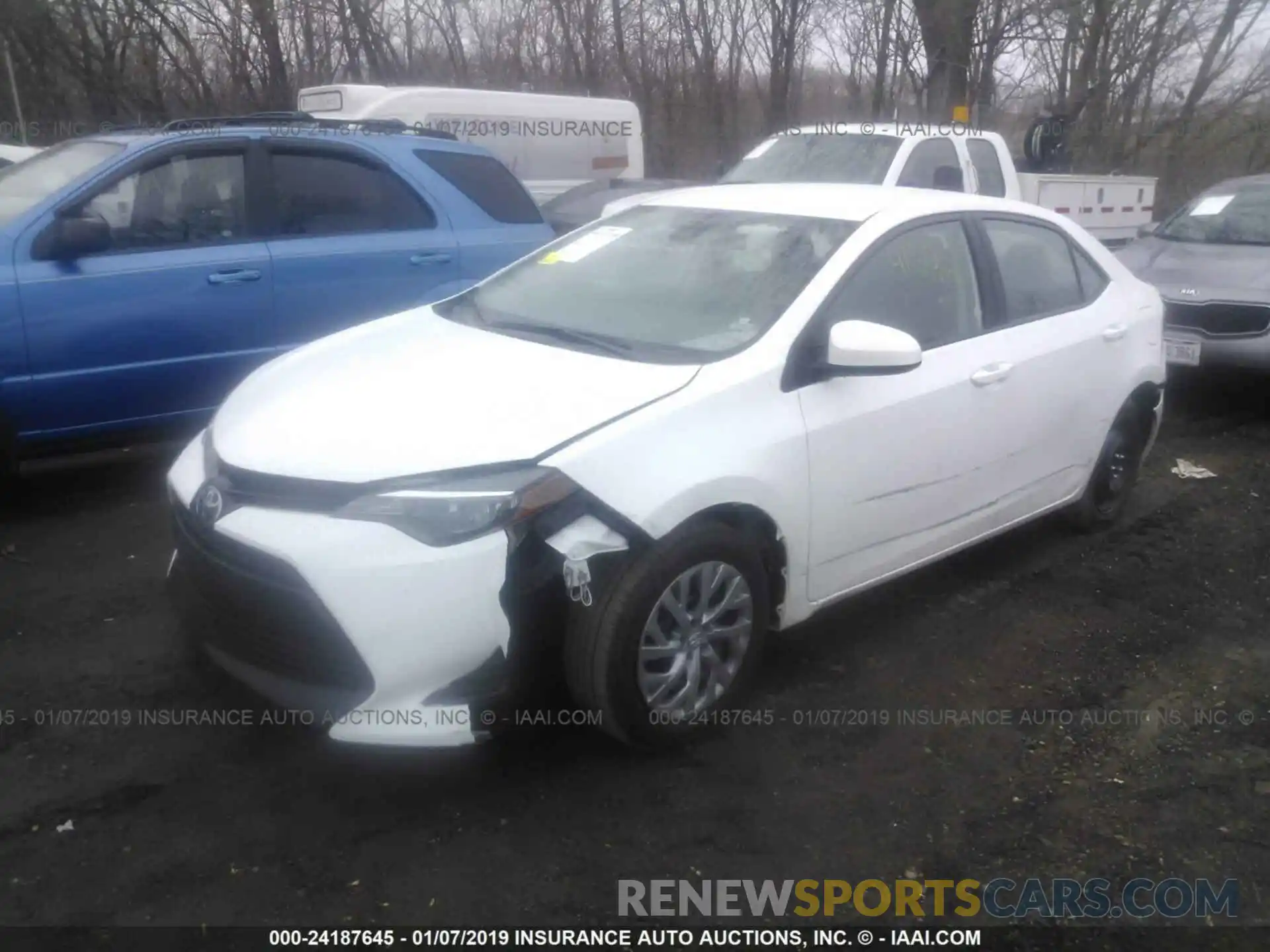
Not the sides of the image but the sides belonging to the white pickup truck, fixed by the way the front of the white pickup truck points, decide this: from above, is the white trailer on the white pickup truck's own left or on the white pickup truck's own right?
on the white pickup truck's own right

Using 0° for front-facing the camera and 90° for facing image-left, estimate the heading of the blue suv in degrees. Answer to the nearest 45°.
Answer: approximately 45°

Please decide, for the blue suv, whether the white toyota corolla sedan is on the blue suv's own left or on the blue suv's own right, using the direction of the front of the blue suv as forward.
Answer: on the blue suv's own left

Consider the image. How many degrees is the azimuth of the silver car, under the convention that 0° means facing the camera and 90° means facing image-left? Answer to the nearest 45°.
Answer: approximately 45°

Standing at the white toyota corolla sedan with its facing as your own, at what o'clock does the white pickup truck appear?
The white pickup truck is roughly at 5 o'clock from the white toyota corolla sedan.

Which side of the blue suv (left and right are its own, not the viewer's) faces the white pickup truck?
back

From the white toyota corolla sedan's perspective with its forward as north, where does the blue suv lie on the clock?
The blue suv is roughly at 3 o'clock from the white toyota corolla sedan.

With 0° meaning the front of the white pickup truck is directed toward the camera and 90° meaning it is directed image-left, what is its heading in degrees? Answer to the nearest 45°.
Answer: approximately 45°

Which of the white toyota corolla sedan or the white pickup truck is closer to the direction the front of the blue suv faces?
the white toyota corolla sedan

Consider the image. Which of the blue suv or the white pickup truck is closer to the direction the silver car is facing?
the blue suv
